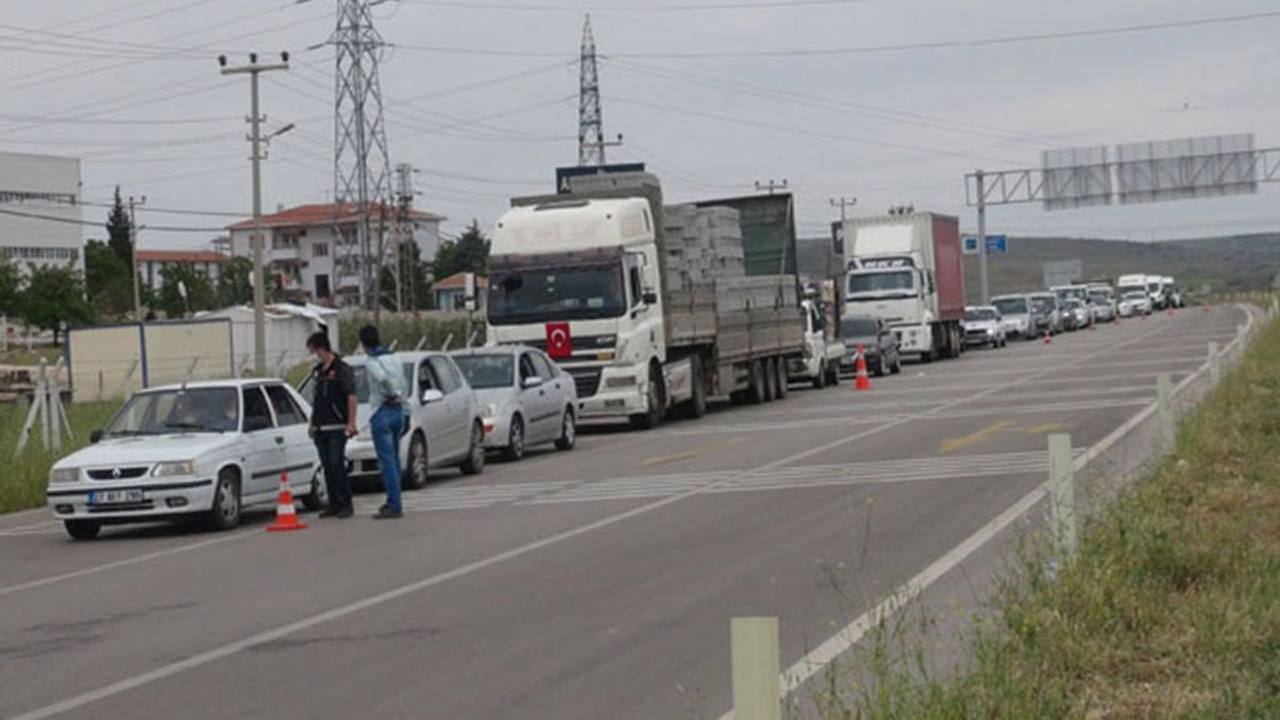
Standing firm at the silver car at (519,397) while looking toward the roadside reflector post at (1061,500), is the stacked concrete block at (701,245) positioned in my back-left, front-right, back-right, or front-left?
back-left

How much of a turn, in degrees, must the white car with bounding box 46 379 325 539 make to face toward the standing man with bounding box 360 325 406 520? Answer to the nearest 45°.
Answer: approximately 135° to its left

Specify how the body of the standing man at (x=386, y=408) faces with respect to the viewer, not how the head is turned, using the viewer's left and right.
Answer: facing to the left of the viewer

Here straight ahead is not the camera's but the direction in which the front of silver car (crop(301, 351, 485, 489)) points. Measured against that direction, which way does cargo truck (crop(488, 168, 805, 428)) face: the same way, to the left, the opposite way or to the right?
the same way

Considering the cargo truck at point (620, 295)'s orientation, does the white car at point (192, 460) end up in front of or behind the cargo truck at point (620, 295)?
in front

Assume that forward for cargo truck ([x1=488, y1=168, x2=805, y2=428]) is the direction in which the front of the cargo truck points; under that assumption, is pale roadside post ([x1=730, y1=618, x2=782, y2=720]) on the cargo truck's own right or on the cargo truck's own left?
on the cargo truck's own left

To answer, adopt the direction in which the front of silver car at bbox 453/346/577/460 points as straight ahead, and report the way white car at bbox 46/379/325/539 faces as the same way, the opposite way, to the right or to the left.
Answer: the same way

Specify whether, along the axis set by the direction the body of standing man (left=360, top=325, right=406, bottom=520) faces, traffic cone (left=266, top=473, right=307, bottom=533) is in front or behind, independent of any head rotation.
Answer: in front

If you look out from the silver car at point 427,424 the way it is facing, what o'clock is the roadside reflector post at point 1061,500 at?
The roadside reflector post is roughly at 10 o'clock from the silver car.

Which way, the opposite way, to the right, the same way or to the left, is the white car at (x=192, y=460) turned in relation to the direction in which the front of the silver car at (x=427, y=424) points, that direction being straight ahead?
the same way

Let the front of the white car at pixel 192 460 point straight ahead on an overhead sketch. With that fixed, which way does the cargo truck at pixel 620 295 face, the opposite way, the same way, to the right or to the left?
the same way

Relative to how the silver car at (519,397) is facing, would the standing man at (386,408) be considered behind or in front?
in front

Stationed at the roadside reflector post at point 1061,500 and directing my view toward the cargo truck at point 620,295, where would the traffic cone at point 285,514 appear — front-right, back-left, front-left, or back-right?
front-left

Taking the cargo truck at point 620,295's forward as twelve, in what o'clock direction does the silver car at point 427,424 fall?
The silver car is roughly at 11 o'clock from the cargo truck.

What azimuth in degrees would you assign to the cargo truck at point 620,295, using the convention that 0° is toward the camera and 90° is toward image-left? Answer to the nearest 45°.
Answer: approximately 45°

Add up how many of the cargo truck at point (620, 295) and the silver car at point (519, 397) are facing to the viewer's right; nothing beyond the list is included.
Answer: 0

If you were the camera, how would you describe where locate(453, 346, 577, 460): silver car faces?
facing the viewer and to the left of the viewer

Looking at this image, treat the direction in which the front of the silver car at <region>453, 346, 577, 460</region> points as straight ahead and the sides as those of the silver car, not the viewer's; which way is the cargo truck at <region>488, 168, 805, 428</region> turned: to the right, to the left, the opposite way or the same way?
the same way

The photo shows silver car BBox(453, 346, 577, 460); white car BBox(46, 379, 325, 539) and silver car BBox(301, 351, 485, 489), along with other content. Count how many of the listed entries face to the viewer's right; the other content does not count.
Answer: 0

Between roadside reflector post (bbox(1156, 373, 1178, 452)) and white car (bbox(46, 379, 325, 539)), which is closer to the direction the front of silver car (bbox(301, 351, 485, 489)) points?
the white car
